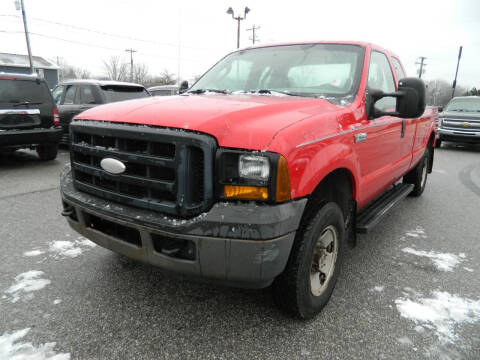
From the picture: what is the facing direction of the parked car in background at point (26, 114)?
away from the camera

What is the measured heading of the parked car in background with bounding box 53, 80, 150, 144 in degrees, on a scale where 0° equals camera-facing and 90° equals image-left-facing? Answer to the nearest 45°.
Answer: approximately 135°

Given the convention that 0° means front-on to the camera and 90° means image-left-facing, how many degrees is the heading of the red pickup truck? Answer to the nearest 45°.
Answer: approximately 45°

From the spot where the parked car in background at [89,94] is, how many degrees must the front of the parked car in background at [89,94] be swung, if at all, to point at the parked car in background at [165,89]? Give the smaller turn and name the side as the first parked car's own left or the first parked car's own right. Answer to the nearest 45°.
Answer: approximately 45° to the first parked car's own right

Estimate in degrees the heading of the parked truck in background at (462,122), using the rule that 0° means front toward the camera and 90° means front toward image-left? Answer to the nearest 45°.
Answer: approximately 0°

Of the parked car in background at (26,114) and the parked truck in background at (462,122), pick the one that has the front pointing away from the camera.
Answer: the parked car in background at (26,114)

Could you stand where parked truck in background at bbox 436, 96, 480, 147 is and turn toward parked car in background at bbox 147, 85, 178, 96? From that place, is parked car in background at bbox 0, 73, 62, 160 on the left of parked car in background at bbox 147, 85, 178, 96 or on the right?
left
